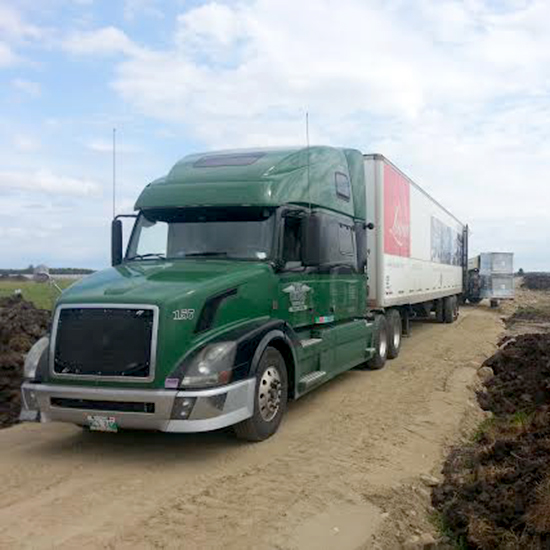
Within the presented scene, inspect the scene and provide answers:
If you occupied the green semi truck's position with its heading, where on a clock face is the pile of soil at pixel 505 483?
The pile of soil is roughly at 9 o'clock from the green semi truck.

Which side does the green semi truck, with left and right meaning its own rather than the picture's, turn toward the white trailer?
back

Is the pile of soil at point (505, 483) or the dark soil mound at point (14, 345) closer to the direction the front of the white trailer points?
the dark soil mound

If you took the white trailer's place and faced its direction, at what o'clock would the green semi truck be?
The green semi truck is roughly at 11 o'clock from the white trailer.

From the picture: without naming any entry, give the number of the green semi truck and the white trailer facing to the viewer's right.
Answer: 0

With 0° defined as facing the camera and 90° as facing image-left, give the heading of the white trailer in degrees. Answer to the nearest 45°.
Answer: approximately 45°

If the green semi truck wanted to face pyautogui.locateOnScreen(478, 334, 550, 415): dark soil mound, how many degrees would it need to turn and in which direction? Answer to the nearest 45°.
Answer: approximately 135° to its left

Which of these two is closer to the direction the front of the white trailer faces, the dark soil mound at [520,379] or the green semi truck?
the green semi truck

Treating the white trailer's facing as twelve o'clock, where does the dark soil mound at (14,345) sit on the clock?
The dark soil mound is roughly at 12 o'clock from the white trailer.

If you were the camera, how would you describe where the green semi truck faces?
facing the viewer and to the left of the viewer

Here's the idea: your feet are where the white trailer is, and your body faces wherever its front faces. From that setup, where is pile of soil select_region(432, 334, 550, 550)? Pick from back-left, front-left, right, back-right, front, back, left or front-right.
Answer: front-left
